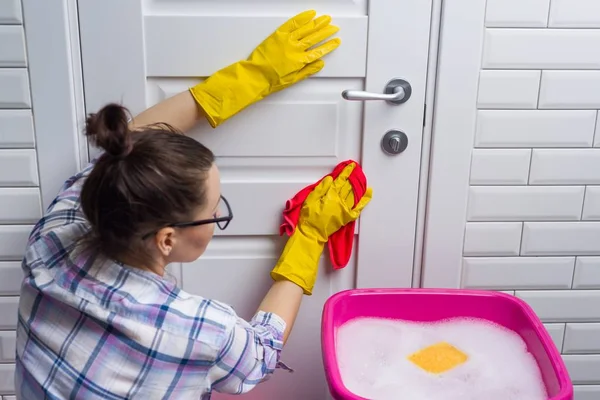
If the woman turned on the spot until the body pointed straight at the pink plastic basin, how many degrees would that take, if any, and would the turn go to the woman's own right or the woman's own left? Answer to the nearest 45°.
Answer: approximately 45° to the woman's own right

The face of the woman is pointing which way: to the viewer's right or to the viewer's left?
to the viewer's right

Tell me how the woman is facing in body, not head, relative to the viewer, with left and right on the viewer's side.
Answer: facing away from the viewer and to the right of the viewer
